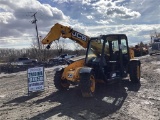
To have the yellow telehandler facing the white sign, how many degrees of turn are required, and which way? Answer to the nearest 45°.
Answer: approximately 45° to its right

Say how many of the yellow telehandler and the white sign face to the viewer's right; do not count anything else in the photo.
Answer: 0

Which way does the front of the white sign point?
toward the camera

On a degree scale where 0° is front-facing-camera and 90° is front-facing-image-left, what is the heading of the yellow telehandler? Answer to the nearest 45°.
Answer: approximately 45°

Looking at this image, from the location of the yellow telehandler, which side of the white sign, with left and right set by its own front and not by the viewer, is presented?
left
